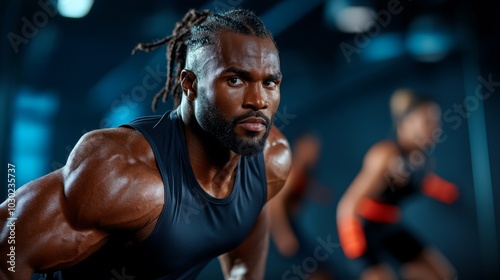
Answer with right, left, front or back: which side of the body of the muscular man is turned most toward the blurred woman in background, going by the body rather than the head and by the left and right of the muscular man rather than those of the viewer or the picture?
left

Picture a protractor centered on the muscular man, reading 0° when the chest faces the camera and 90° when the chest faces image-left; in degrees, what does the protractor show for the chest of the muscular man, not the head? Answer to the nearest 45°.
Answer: approximately 315°
